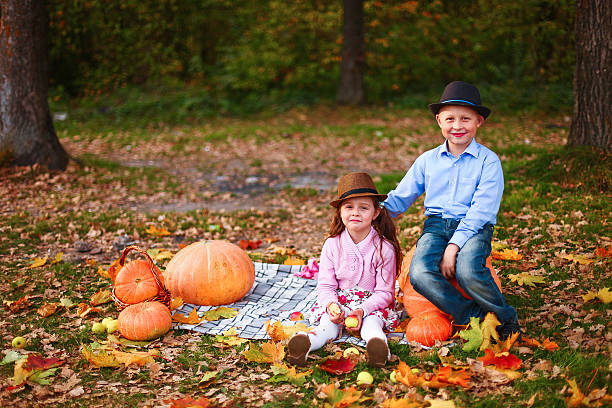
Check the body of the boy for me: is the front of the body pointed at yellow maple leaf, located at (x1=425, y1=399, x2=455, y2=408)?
yes

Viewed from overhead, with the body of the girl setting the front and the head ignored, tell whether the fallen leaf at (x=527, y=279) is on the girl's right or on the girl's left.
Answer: on the girl's left

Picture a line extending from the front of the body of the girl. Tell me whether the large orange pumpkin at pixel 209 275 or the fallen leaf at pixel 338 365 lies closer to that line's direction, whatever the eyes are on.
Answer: the fallen leaf

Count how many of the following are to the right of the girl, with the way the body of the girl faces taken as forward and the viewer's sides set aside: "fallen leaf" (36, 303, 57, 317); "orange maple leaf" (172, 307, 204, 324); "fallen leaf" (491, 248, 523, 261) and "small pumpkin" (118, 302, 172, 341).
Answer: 3

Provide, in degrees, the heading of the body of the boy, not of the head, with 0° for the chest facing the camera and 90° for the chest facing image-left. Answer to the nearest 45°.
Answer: approximately 0°

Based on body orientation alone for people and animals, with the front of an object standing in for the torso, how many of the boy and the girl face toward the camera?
2

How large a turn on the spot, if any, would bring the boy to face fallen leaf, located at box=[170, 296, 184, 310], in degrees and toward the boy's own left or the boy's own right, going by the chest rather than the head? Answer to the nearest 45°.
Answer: approximately 90° to the boy's own right

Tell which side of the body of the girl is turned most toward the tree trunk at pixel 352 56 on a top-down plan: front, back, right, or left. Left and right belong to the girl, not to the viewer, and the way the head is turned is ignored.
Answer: back

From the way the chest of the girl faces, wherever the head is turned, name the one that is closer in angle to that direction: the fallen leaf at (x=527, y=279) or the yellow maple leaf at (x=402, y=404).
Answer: the yellow maple leaf
